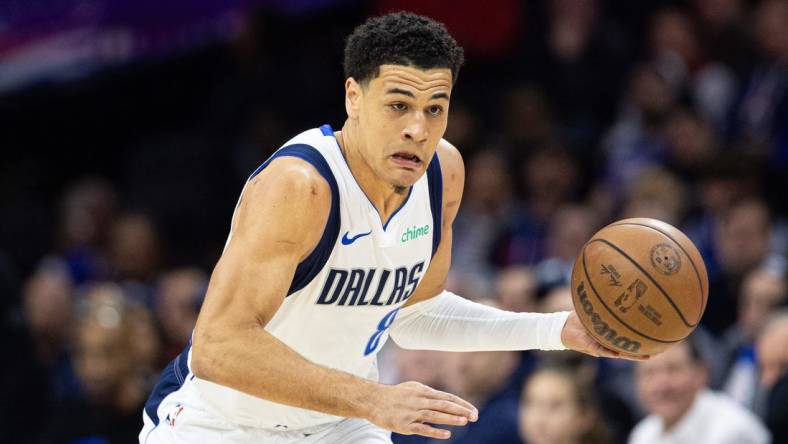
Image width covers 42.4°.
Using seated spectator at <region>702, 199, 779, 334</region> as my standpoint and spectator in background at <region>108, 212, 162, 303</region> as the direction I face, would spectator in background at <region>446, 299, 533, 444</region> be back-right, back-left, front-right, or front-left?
front-left

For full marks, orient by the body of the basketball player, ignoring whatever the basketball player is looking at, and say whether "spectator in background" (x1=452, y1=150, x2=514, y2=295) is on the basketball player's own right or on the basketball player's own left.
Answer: on the basketball player's own left

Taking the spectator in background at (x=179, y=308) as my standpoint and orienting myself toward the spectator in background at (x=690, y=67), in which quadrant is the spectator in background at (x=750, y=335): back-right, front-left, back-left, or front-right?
front-right

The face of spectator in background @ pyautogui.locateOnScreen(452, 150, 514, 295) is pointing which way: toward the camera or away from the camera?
toward the camera

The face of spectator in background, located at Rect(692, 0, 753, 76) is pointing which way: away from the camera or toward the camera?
toward the camera

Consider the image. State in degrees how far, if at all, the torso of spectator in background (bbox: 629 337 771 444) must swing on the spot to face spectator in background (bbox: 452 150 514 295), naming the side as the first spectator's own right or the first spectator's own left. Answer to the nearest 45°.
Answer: approximately 90° to the first spectator's own right

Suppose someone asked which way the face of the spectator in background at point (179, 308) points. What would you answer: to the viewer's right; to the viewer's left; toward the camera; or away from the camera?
toward the camera

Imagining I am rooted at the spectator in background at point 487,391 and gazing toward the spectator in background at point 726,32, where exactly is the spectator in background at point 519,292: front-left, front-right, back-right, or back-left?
front-left

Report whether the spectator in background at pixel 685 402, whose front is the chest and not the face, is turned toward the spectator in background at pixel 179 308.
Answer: no

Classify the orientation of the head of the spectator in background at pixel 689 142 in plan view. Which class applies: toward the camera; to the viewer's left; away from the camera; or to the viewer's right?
toward the camera

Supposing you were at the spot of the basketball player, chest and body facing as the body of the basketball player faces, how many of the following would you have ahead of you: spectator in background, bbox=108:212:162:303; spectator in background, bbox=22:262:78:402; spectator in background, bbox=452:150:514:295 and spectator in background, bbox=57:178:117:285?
0

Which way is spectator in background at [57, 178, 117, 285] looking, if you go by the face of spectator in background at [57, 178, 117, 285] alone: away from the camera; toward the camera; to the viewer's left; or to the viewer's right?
toward the camera

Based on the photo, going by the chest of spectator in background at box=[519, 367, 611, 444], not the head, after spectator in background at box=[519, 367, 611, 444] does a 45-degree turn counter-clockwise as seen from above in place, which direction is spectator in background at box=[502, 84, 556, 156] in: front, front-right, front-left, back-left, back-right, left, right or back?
back

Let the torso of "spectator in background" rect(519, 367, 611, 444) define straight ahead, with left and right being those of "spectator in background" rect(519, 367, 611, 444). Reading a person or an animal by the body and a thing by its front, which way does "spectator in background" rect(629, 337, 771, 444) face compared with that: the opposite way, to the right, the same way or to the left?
the same way

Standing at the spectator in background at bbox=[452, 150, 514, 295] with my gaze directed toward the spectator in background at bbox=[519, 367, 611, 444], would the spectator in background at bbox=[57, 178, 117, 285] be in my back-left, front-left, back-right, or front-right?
back-right

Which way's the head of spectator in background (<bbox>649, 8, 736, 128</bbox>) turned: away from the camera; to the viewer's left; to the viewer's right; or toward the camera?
toward the camera

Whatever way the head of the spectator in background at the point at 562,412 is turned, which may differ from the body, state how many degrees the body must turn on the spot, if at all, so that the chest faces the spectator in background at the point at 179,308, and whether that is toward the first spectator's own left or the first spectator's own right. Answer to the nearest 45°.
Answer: approximately 90° to the first spectator's own right

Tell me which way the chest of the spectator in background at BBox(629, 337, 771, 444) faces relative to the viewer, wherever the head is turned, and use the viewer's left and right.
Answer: facing the viewer and to the left of the viewer

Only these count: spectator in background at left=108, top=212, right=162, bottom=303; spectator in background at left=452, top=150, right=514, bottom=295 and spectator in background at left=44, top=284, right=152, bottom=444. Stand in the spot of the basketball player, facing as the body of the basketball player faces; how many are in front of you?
0

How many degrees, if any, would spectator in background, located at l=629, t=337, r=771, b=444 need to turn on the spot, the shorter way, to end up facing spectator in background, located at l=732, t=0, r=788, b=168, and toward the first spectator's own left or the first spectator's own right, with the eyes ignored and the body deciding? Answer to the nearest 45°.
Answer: approximately 135° to the first spectator's own right
